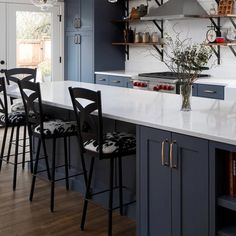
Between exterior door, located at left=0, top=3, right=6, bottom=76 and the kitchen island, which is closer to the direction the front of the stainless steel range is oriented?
the kitchen island

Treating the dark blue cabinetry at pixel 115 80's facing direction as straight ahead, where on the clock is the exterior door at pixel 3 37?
The exterior door is roughly at 2 o'clock from the dark blue cabinetry.

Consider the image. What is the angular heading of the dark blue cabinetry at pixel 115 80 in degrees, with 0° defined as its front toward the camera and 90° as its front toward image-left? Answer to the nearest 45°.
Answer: approximately 45°

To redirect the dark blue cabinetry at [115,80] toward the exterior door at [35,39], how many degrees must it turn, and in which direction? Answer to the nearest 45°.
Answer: approximately 90° to its right

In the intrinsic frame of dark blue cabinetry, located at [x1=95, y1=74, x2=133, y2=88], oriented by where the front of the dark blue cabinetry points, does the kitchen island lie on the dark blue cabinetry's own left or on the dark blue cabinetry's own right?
on the dark blue cabinetry's own left

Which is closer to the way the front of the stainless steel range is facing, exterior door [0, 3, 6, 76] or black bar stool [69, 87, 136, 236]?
the black bar stool
